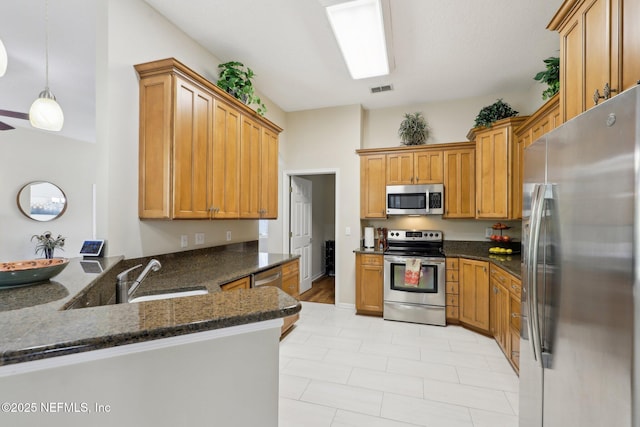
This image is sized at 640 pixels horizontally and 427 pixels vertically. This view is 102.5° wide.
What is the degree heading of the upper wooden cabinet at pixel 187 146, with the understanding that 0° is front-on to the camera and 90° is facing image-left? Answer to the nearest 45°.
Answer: approximately 315°

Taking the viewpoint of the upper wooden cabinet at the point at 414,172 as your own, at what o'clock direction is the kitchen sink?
The kitchen sink is roughly at 1 o'clock from the upper wooden cabinet.

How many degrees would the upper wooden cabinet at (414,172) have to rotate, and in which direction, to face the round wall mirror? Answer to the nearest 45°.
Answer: approximately 90° to its right

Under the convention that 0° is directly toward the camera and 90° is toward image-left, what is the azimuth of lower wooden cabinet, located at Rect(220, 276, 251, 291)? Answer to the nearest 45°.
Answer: approximately 315°

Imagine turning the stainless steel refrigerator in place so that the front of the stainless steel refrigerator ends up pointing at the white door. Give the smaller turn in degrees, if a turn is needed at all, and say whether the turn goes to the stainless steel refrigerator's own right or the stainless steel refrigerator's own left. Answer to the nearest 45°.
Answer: approximately 90° to the stainless steel refrigerator's own right

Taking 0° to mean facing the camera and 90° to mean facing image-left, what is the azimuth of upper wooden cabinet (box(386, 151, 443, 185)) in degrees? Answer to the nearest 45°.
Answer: approximately 0°

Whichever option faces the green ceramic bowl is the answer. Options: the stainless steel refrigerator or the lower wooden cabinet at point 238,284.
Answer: the stainless steel refrigerator

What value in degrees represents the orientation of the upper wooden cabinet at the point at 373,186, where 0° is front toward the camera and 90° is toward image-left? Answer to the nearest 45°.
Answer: approximately 0°
